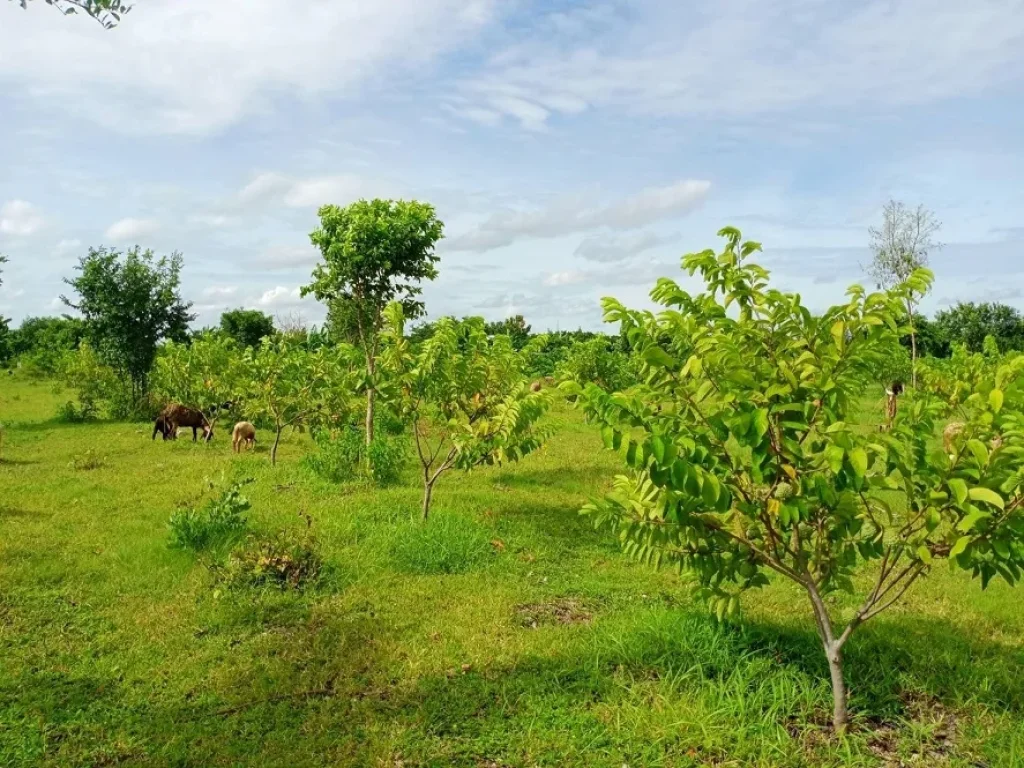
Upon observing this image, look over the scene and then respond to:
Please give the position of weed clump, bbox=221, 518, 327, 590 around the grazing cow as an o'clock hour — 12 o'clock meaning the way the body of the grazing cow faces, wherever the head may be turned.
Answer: The weed clump is roughly at 9 o'clock from the grazing cow.

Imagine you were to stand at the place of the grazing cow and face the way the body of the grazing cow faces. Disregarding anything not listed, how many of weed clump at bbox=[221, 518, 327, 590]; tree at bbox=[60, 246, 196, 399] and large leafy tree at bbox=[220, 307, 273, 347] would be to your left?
1

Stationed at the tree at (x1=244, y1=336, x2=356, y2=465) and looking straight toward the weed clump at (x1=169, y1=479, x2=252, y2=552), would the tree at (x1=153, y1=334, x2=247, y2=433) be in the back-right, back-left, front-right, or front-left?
back-right

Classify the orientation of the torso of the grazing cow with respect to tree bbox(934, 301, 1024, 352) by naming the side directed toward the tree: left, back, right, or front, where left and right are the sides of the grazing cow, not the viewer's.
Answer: back

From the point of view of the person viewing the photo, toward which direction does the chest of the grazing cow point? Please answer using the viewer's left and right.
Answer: facing to the left of the viewer

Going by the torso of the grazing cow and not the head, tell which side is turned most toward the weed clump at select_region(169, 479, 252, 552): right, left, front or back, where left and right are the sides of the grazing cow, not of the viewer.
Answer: left

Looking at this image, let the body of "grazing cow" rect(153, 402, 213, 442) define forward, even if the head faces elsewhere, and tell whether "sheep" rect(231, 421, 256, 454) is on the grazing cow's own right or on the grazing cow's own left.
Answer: on the grazing cow's own left
